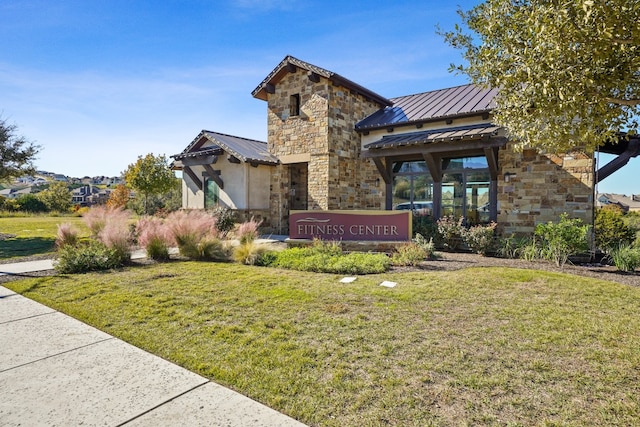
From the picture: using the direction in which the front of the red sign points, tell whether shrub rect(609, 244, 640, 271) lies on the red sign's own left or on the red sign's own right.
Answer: on the red sign's own left

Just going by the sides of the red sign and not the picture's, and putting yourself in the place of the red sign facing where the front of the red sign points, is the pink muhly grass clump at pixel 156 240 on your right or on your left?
on your right

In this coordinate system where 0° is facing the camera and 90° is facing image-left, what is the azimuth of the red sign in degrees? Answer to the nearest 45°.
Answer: approximately 0°

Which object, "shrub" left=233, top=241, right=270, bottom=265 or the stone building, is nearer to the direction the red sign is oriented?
the shrub

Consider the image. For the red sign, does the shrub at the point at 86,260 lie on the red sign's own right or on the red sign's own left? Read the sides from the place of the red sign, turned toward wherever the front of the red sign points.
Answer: on the red sign's own right

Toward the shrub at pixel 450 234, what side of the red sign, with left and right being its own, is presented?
left

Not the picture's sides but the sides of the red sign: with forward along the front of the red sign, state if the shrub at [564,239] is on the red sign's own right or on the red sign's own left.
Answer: on the red sign's own left

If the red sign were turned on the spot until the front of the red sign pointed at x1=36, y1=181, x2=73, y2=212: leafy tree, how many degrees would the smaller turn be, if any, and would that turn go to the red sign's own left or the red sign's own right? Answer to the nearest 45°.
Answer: approximately 135° to the red sign's own right

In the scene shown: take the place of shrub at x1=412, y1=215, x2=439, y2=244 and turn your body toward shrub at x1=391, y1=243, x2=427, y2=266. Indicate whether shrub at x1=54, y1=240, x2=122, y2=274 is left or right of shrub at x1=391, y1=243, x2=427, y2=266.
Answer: right

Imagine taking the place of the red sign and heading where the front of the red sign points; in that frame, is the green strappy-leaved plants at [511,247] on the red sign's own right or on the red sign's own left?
on the red sign's own left

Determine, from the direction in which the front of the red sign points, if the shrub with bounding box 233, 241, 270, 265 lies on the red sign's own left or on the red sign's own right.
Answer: on the red sign's own right
